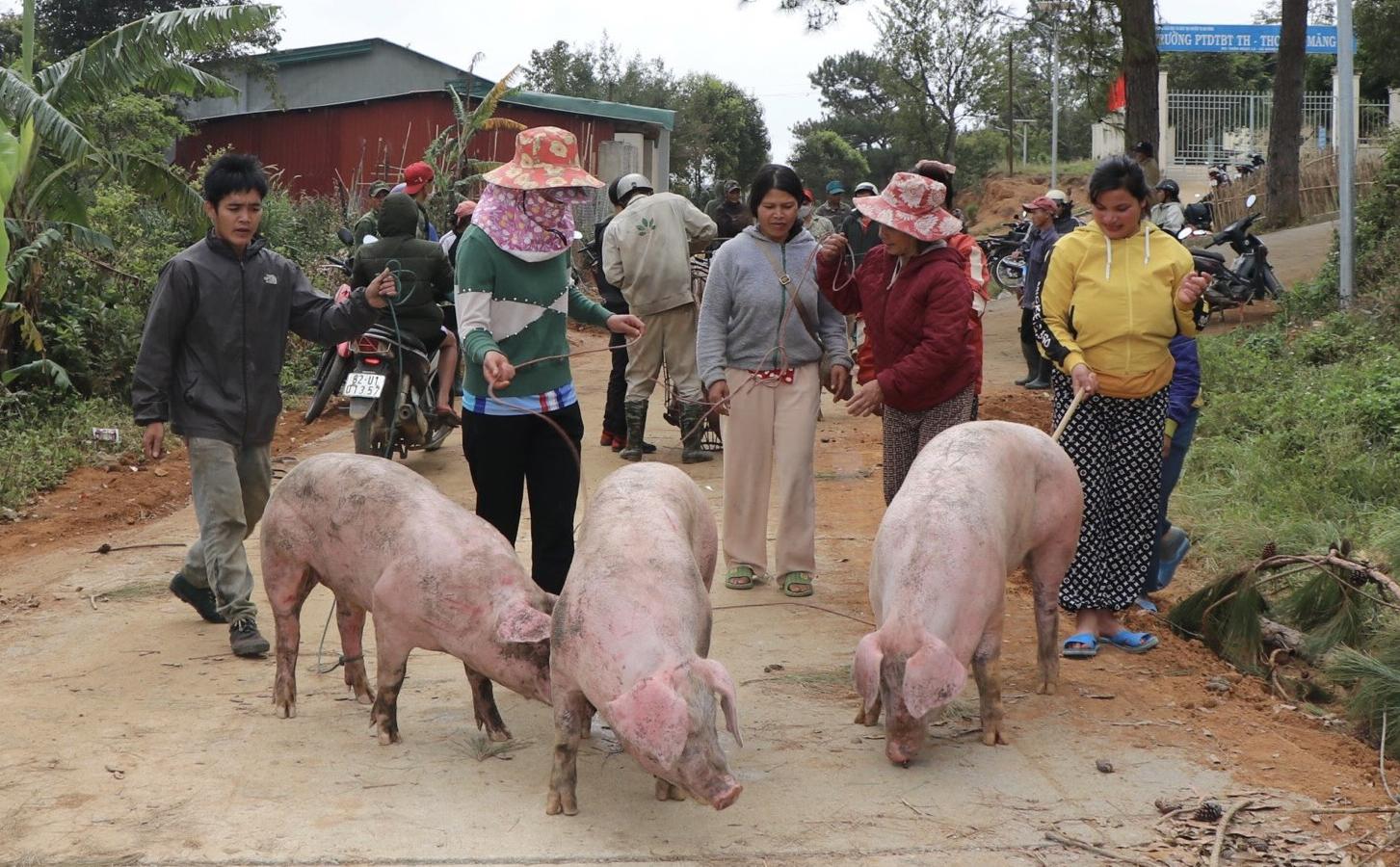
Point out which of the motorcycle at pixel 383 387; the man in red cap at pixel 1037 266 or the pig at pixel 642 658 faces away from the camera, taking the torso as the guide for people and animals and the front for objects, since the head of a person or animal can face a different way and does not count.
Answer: the motorcycle

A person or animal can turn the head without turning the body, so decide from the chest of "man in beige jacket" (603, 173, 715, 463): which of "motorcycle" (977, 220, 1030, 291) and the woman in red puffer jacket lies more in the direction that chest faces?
the motorcycle

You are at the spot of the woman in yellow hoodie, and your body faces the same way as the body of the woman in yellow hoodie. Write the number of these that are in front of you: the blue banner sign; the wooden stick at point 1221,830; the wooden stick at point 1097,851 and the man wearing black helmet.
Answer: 2

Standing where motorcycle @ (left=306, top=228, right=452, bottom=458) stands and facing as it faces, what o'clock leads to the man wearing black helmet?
The man wearing black helmet is roughly at 2 o'clock from the motorcycle.

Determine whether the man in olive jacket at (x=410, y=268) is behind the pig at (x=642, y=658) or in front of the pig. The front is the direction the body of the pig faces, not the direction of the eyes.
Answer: behind

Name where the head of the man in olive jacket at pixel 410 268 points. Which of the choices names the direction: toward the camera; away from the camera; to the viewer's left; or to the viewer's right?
away from the camera

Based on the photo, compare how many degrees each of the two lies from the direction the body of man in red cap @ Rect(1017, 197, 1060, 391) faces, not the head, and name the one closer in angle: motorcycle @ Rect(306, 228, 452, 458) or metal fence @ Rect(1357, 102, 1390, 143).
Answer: the motorcycle

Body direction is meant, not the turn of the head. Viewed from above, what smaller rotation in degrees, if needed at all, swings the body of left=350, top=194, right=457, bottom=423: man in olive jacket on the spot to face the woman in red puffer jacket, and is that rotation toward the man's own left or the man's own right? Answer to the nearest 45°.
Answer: approximately 135° to the man's own right

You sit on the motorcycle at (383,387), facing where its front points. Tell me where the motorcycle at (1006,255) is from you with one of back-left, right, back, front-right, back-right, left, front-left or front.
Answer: front-right

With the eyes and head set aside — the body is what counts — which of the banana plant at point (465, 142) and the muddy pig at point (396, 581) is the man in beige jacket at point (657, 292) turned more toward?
the banana plant

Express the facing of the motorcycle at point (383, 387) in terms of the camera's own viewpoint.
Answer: facing away from the viewer

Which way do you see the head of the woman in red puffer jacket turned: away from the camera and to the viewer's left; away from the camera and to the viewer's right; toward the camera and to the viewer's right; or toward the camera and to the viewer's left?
toward the camera and to the viewer's left

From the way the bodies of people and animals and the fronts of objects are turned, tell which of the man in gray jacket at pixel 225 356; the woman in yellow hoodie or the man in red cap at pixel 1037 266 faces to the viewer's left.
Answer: the man in red cap

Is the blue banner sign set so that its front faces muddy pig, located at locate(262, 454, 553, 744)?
yes

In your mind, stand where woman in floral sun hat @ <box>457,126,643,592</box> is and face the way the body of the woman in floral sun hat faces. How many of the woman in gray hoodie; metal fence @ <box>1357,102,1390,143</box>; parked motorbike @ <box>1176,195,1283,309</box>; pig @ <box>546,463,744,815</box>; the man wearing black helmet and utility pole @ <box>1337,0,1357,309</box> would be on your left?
5
